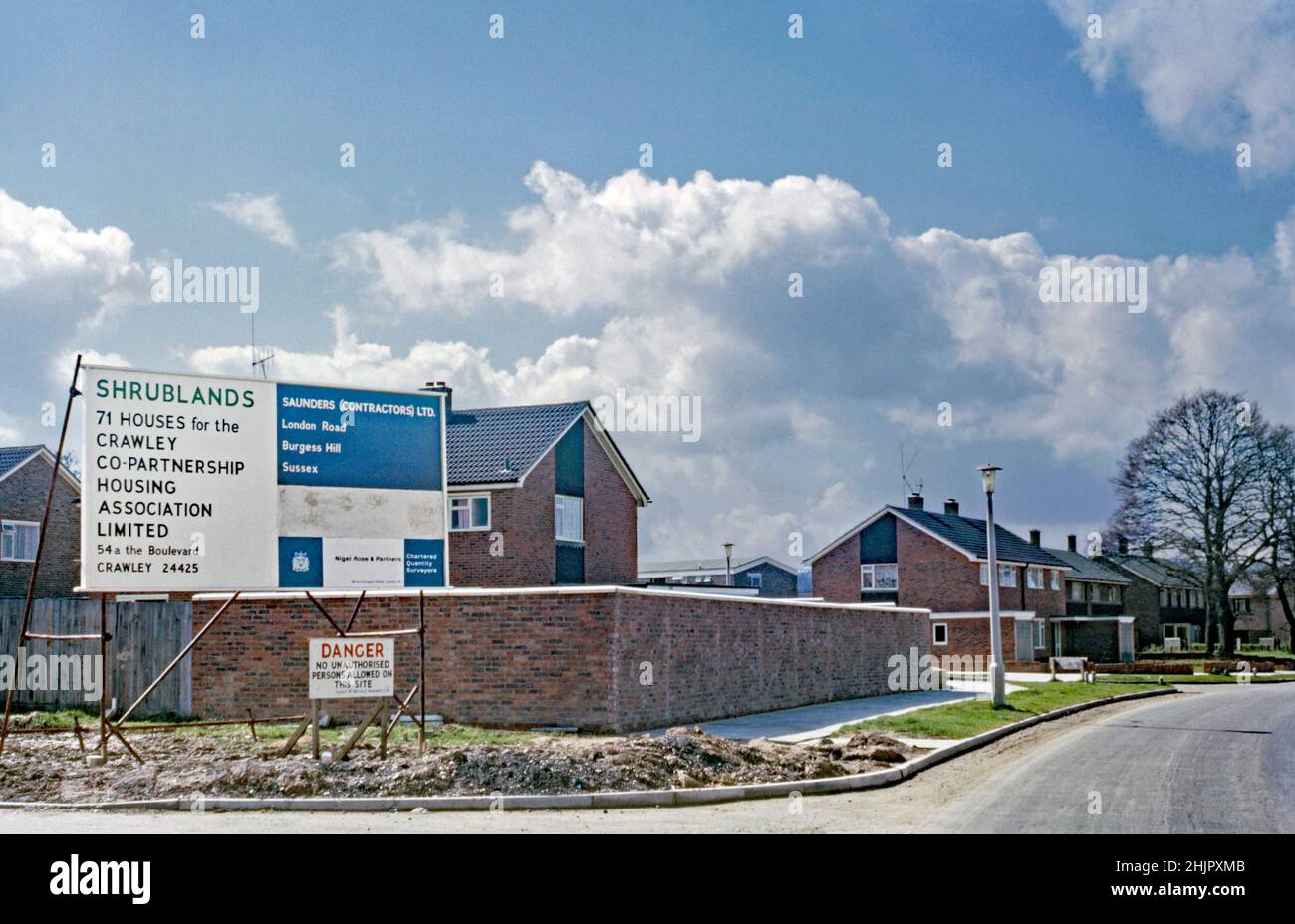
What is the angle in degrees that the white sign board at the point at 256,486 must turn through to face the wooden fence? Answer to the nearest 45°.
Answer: approximately 180°

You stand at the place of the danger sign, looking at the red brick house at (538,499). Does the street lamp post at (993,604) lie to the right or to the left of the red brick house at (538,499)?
right

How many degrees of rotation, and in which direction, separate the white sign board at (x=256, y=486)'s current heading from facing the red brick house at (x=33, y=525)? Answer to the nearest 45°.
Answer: approximately 180°

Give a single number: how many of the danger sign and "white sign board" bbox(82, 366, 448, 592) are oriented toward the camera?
2

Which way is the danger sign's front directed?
toward the camera

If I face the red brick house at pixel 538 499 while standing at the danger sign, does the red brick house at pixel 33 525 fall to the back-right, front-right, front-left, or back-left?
front-left

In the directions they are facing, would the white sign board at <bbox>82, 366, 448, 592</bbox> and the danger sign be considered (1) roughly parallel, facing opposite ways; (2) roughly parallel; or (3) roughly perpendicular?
roughly parallel

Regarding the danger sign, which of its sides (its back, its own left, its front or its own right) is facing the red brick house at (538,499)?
back

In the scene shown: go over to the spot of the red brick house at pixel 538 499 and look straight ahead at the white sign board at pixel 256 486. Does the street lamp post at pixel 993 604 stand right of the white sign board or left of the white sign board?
left

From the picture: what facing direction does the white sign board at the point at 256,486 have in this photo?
toward the camera

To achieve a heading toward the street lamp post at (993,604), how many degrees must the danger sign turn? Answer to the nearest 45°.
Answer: approximately 135° to its left
